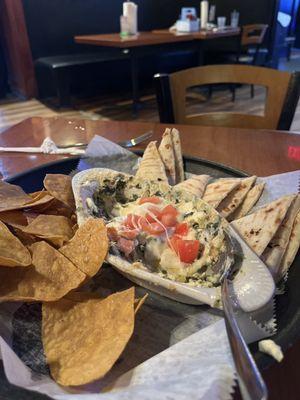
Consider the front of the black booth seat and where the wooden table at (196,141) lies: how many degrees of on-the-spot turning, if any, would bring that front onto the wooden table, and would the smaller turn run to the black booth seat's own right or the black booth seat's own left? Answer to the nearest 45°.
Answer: approximately 45° to the black booth seat's own right

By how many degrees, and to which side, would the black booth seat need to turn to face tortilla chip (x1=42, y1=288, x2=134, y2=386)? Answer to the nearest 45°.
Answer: approximately 45° to its right

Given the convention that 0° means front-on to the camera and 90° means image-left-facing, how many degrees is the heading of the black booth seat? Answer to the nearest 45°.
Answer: approximately 315°

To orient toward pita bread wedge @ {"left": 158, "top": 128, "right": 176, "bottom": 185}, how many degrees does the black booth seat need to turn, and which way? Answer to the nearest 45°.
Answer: approximately 45° to its right

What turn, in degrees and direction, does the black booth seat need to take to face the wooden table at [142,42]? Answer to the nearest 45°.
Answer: approximately 45° to its left
